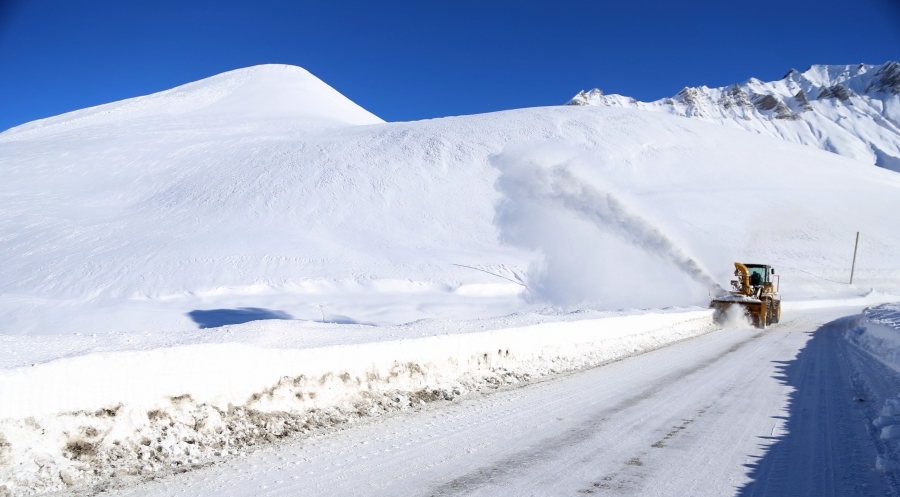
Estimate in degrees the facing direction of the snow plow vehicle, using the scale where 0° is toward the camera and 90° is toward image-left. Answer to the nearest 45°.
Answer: approximately 45°

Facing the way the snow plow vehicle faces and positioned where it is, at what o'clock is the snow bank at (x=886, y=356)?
The snow bank is roughly at 10 o'clock from the snow plow vehicle.

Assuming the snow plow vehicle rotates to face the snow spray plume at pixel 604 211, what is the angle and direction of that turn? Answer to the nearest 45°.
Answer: approximately 45° to its right
